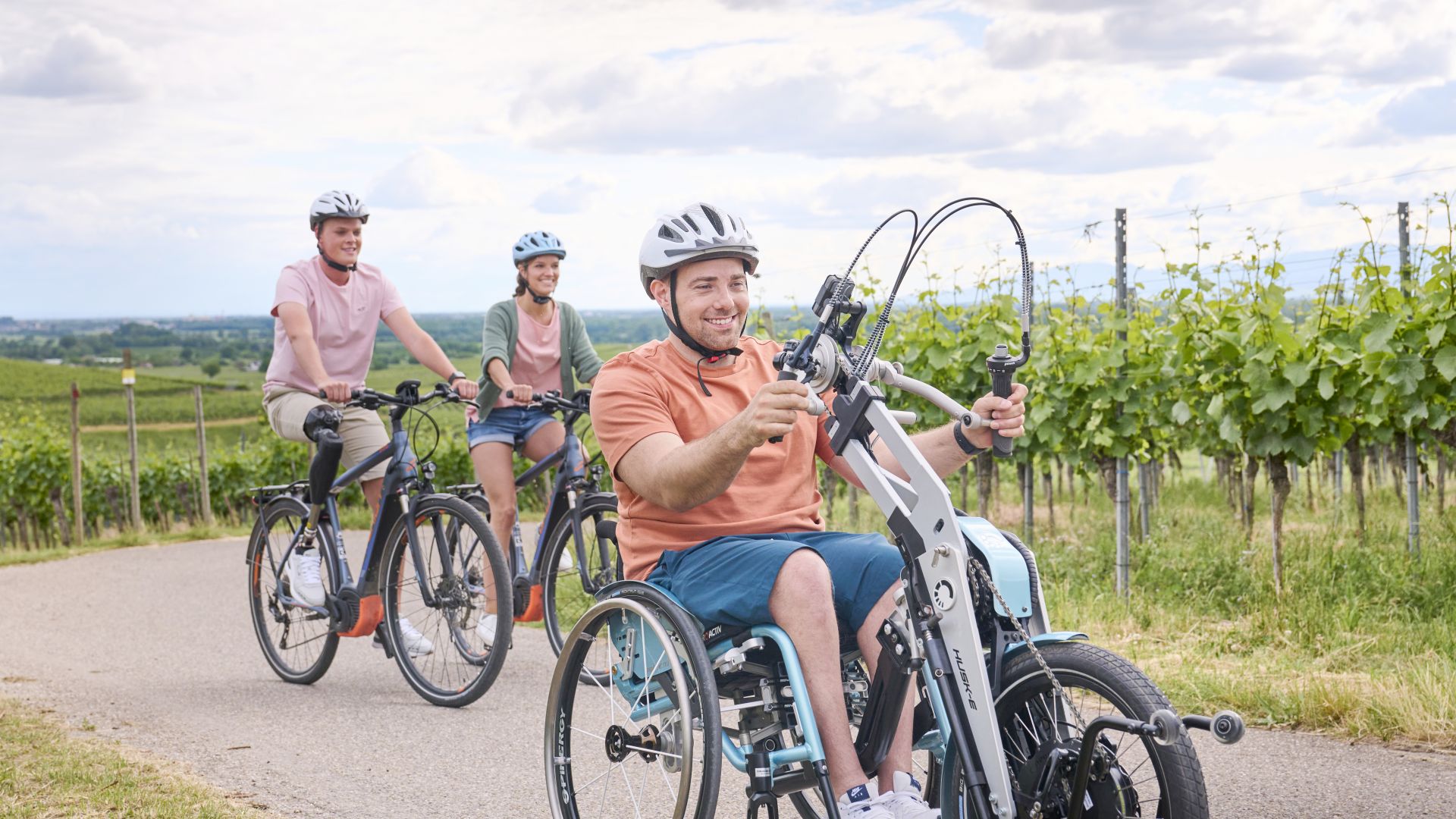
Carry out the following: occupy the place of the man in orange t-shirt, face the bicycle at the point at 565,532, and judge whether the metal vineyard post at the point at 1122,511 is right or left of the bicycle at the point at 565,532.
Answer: right

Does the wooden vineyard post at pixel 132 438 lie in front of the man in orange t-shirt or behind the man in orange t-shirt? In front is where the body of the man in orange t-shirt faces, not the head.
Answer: behind

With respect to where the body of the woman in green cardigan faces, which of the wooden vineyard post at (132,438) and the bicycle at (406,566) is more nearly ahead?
the bicycle

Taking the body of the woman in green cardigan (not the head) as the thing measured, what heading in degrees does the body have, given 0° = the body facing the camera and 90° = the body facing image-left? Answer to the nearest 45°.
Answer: approximately 315°

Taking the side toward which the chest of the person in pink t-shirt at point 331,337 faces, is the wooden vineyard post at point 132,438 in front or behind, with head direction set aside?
behind

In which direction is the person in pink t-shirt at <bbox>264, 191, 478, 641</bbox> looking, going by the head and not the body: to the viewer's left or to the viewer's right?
to the viewer's right

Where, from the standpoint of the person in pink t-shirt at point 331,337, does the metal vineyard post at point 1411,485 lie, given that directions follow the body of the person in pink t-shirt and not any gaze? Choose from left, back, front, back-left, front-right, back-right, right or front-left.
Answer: front-left

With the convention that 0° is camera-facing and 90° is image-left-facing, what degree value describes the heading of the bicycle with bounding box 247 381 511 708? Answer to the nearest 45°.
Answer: approximately 315°

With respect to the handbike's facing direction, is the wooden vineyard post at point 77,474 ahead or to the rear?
to the rear

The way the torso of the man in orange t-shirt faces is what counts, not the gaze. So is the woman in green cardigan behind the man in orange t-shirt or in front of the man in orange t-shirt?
behind

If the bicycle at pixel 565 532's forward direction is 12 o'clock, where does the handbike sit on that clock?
The handbike is roughly at 1 o'clock from the bicycle.

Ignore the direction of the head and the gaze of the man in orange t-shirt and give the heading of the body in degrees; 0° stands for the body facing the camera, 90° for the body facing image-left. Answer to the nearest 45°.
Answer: approximately 315°

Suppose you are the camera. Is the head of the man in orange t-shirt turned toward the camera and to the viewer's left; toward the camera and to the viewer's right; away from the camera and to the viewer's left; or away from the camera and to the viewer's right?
toward the camera and to the viewer's right
